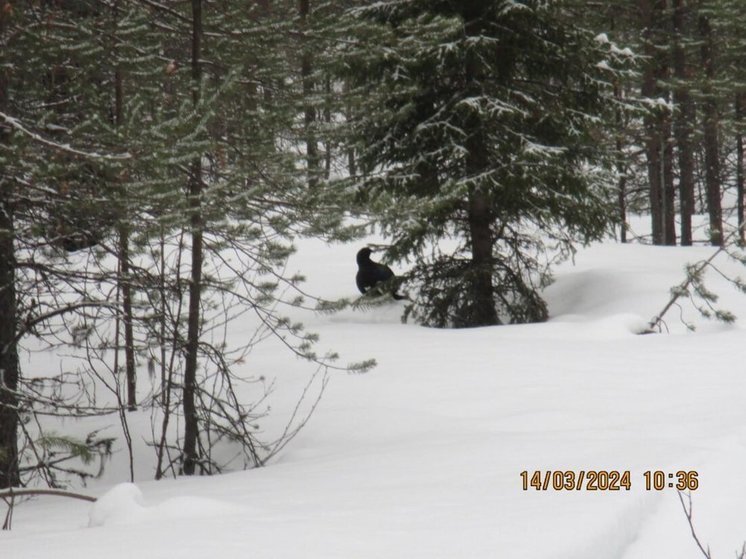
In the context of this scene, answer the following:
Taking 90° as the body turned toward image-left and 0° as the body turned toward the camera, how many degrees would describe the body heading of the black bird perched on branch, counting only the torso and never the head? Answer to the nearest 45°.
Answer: approximately 90°

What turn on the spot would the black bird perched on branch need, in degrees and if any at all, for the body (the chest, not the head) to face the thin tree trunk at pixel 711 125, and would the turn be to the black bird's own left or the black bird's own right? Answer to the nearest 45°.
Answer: approximately 135° to the black bird's own right

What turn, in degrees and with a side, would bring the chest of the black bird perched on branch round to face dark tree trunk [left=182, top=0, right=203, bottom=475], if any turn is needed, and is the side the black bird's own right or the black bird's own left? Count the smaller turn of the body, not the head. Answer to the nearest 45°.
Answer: approximately 90° to the black bird's own left

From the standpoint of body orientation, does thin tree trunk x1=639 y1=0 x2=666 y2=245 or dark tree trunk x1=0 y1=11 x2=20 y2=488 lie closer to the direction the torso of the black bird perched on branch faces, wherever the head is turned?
the dark tree trunk

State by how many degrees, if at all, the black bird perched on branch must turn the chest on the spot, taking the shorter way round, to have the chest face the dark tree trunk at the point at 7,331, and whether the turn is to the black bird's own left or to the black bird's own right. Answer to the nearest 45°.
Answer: approximately 90° to the black bird's own left

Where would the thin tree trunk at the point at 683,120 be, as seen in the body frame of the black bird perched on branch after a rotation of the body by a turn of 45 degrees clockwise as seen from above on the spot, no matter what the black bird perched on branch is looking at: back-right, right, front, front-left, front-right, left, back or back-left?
right

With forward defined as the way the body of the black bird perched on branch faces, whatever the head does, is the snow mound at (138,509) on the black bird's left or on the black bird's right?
on the black bird's left

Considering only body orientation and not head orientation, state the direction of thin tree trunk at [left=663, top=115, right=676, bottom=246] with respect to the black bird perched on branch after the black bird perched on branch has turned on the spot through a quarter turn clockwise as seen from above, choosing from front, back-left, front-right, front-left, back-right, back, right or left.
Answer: front-right
